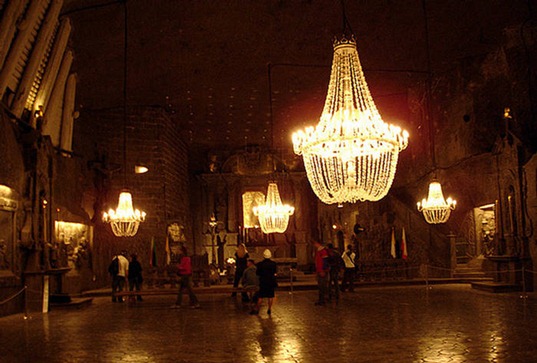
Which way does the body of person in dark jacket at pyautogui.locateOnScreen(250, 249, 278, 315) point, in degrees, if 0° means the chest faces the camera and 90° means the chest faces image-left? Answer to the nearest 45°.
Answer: approximately 180°

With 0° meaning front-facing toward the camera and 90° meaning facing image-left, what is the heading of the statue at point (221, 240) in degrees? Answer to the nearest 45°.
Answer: approximately 0°

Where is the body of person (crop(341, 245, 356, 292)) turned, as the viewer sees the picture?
away from the camera

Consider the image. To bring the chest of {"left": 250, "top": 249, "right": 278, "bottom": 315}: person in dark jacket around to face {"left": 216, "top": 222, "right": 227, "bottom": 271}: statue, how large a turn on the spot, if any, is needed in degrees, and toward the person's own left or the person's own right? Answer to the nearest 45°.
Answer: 0° — they already face it

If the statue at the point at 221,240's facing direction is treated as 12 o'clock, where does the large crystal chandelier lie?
The large crystal chandelier is roughly at 12 o'clock from the statue.

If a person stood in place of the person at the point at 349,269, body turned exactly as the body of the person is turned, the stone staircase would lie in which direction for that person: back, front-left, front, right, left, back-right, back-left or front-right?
front-right

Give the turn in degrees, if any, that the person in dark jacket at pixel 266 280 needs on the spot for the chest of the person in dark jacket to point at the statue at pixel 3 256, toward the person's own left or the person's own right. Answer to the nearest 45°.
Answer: approximately 90° to the person's own left

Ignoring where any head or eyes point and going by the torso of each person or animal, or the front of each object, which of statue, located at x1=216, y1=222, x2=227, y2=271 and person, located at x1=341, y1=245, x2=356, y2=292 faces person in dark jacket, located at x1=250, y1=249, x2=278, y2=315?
the statue
